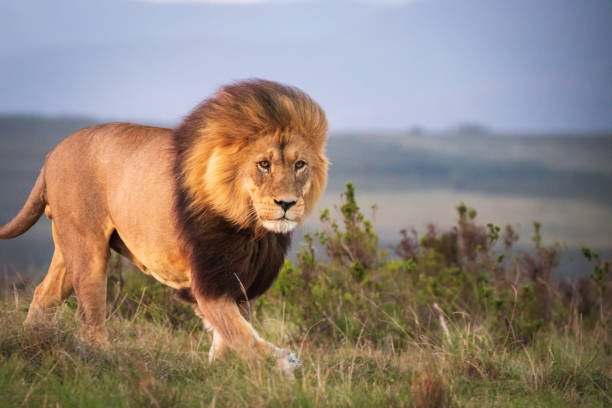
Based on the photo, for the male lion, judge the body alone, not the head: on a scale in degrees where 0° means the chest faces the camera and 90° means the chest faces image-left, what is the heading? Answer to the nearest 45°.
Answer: approximately 315°
